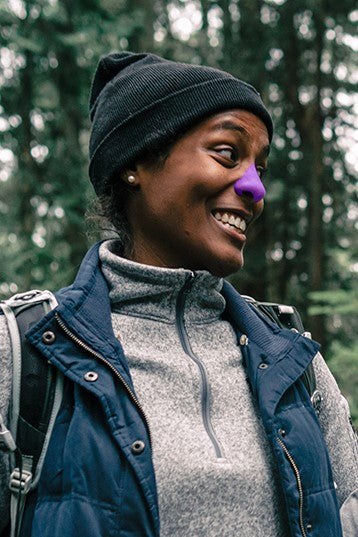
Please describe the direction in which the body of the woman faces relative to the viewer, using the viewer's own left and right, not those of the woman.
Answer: facing the viewer and to the right of the viewer
